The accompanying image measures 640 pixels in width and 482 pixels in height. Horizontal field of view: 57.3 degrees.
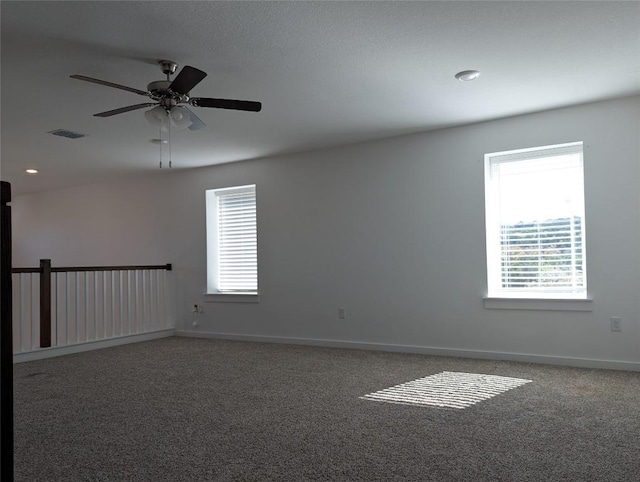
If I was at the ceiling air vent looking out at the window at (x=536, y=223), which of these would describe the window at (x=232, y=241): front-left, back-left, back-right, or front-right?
front-left

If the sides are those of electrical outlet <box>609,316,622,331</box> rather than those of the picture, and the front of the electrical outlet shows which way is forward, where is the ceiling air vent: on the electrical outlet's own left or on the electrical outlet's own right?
on the electrical outlet's own right

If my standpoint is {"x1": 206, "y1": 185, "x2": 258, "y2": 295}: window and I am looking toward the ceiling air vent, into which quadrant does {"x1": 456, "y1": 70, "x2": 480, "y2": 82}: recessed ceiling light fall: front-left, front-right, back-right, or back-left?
front-left

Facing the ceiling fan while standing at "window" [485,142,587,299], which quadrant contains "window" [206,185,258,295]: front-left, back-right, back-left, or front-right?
front-right

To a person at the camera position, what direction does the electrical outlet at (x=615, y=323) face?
facing the viewer

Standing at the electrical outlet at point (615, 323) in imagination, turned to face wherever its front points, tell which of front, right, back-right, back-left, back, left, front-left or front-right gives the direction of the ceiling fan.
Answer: front-right

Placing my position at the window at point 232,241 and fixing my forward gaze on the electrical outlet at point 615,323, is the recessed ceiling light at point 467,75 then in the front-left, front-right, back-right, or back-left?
front-right

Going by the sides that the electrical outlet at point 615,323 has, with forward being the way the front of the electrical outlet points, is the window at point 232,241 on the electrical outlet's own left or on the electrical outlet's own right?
on the electrical outlet's own right
